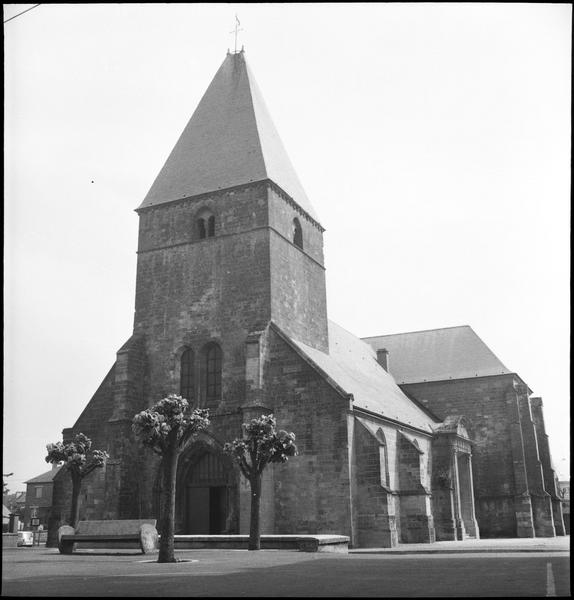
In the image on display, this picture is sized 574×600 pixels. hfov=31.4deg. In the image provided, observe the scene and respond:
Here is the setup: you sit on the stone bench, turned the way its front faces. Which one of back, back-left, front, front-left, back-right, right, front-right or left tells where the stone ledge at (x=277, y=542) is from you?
left

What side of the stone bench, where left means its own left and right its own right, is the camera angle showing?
front

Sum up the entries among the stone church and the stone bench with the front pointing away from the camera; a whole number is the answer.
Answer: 0

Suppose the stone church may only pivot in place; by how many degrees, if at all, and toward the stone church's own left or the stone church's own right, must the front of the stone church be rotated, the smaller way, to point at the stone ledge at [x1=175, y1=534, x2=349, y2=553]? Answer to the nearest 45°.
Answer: approximately 45° to the stone church's own left

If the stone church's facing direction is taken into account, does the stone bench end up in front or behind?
in front

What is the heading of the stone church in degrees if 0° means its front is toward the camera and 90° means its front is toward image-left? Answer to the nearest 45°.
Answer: approximately 45°

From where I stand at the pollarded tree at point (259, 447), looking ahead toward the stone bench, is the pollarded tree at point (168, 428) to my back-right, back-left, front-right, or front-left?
front-left

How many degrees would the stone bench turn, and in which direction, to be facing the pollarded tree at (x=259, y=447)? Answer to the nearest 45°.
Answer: approximately 90° to its left

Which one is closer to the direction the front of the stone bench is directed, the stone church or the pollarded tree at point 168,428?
the pollarded tree

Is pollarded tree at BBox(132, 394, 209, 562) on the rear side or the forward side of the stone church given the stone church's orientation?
on the forward side
